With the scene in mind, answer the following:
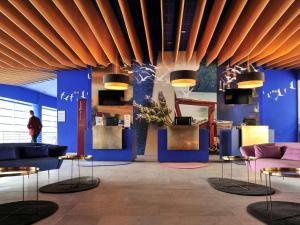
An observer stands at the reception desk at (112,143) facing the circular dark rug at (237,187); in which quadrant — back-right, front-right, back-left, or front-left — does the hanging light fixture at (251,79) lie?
front-left

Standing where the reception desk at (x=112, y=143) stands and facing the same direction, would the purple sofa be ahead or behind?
ahead

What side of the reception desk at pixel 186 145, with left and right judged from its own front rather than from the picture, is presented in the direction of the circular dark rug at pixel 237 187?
front

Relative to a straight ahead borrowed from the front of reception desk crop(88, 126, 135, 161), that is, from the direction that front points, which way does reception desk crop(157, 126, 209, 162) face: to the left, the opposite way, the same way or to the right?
the same way

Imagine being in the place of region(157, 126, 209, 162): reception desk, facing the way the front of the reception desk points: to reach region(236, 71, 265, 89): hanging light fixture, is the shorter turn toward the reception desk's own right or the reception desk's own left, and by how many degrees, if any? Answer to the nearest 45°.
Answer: approximately 45° to the reception desk's own left

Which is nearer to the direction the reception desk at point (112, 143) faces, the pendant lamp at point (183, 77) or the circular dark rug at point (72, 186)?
the circular dark rug

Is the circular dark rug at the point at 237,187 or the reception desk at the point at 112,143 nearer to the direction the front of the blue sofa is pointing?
the circular dark rug

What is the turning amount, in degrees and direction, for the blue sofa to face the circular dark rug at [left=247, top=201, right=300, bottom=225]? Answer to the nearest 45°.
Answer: approximately 45° to its left

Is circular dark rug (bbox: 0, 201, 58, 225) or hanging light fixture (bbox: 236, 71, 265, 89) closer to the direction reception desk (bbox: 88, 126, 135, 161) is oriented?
the circular dark rug

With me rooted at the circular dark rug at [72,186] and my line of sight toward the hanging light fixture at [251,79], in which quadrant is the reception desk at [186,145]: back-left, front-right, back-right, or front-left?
front-left

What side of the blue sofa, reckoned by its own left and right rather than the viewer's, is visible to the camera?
front

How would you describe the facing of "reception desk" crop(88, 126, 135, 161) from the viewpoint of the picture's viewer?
facing the viewer
